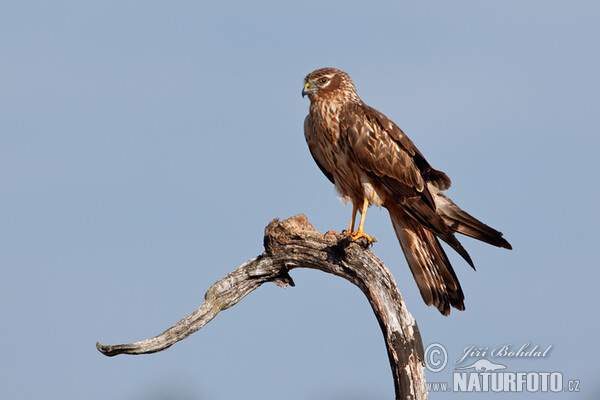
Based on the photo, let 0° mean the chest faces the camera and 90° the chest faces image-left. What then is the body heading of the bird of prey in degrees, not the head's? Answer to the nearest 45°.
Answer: approximately 45°
